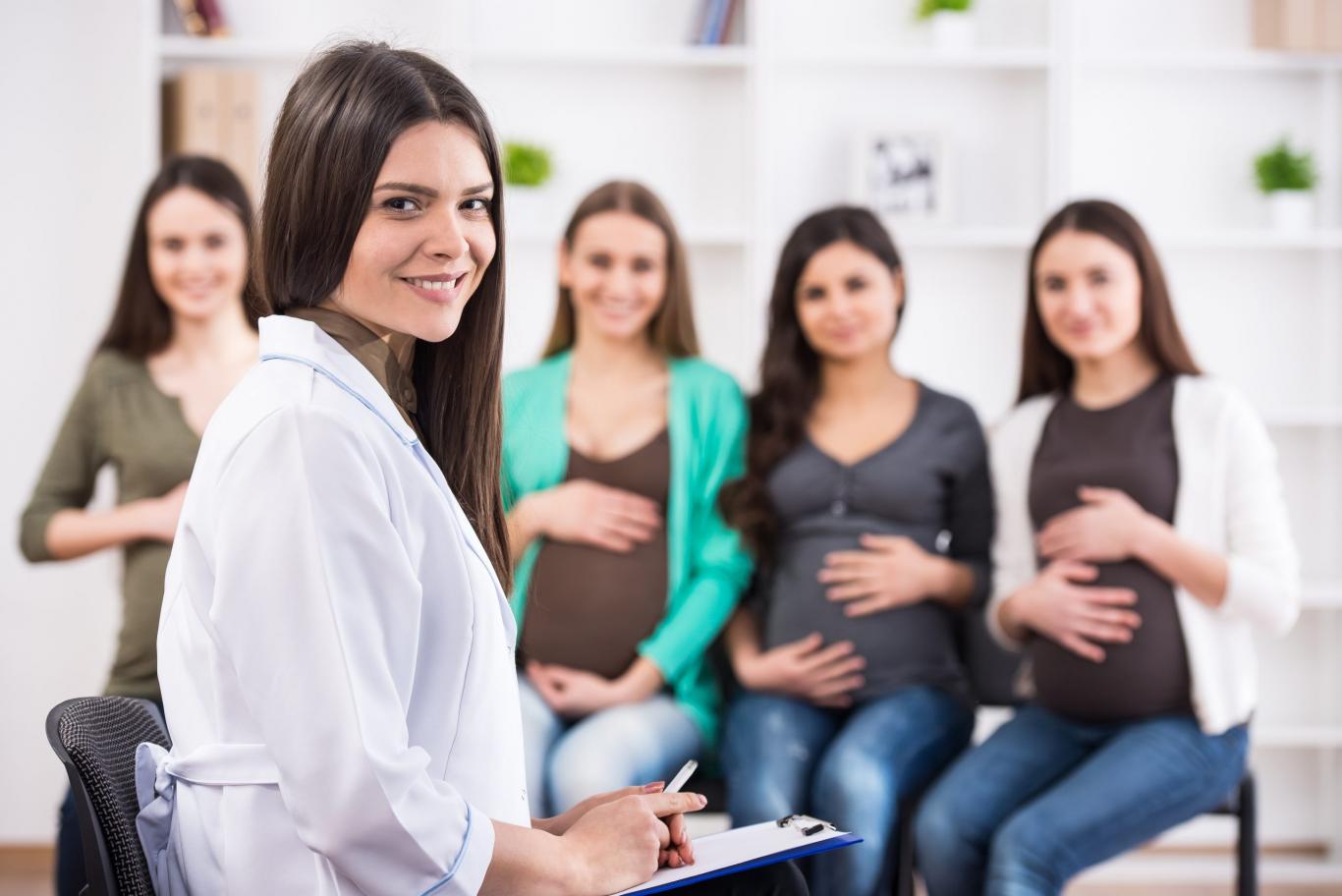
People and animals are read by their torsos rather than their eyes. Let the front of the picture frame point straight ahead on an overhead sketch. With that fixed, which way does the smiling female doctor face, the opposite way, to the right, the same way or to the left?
to the left

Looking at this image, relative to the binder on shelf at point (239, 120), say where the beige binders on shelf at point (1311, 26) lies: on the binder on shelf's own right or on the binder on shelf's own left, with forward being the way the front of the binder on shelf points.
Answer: on the binder on shelf's own left

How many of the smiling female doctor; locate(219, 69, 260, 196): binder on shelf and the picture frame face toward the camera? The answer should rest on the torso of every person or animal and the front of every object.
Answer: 2

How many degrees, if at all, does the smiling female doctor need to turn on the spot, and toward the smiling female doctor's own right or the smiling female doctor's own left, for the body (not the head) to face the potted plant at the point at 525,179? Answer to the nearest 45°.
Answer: approximately 90° to the smiling female doctor's own left

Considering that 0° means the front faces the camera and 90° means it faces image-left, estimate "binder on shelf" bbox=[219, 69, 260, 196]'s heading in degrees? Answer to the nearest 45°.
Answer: approximately 0°

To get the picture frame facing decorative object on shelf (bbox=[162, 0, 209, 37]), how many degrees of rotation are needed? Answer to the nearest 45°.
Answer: approximately 90° to its right

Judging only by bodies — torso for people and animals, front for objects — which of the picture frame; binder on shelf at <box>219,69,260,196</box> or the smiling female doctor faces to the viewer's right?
the smiling female doctor

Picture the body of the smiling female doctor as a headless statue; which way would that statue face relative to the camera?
to the viewer's right

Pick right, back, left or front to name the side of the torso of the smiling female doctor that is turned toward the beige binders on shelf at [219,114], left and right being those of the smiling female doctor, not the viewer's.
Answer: left
